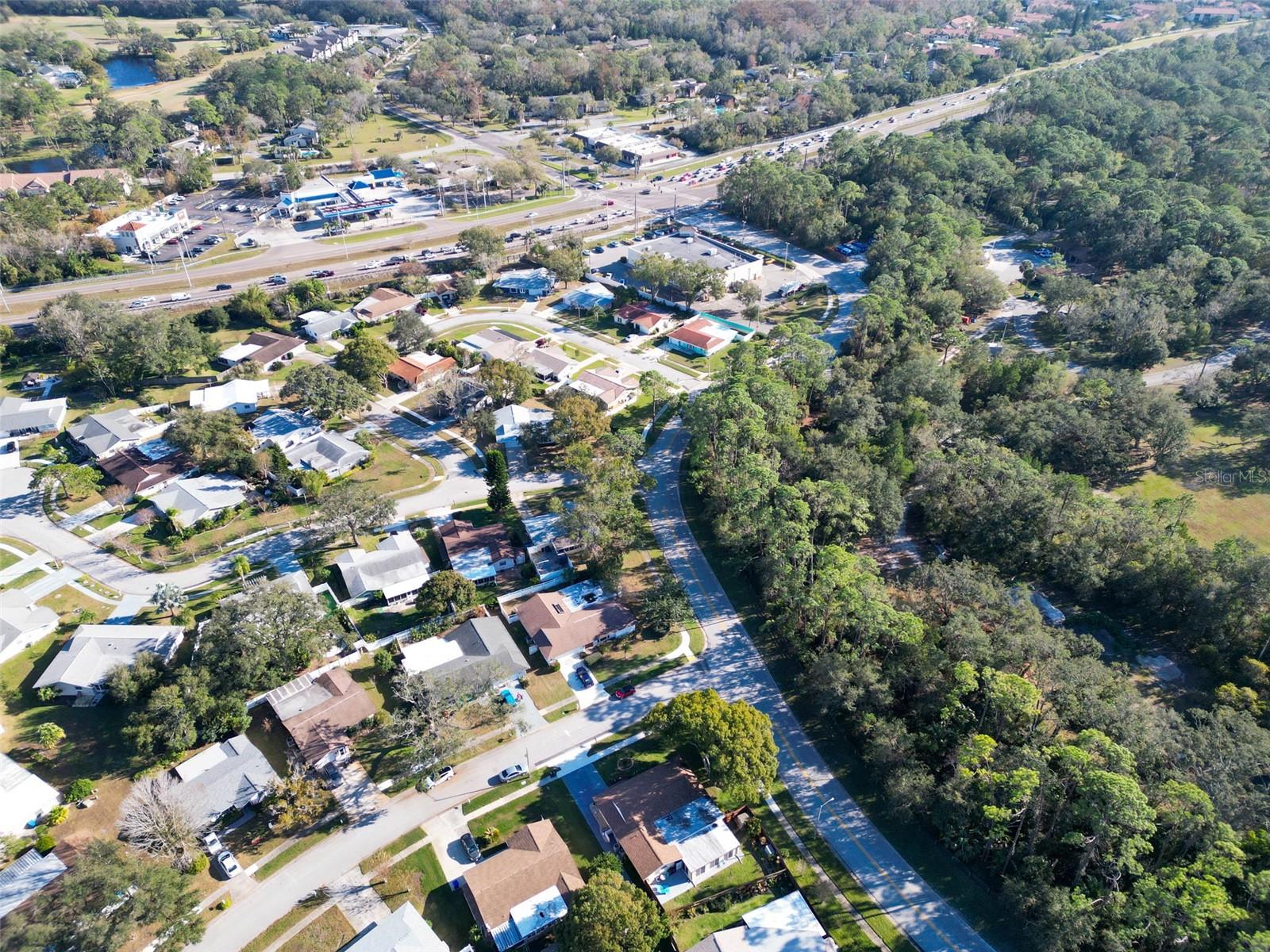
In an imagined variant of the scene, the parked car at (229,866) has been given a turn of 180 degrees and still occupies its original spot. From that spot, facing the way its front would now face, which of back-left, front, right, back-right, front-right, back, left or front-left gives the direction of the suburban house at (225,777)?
back-left

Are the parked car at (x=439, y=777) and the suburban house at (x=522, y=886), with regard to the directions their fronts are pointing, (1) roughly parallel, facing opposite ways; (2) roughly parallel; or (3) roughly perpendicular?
roughly perpendicular

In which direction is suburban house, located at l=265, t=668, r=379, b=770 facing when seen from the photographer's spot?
facing the viewer and to the right of the viewer

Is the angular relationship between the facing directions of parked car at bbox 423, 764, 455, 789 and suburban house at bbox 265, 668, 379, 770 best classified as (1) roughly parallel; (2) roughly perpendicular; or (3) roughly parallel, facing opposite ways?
roughly perpendicular

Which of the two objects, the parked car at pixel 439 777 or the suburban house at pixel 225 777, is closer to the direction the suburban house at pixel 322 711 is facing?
the parked car

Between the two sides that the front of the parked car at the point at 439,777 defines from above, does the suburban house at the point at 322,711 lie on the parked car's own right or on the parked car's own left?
on the parked car's own right

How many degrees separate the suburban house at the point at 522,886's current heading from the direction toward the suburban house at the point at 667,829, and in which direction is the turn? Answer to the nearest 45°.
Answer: approximately 135° to its right

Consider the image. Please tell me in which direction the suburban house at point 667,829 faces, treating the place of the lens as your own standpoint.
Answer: facing away from the viewer and to the left of the viewer

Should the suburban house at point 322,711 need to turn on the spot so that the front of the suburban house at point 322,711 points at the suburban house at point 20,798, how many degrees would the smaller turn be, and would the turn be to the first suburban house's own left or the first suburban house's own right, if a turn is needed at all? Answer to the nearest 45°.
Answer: approximately 135° to the first suburban house's own right

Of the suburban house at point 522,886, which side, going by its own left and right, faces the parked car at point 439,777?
front

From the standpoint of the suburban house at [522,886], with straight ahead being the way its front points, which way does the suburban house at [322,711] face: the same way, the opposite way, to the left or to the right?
the opposite way

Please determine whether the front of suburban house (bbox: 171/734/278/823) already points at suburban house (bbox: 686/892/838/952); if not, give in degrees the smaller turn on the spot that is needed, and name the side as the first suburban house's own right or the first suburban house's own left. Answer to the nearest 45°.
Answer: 0° — it already faces it

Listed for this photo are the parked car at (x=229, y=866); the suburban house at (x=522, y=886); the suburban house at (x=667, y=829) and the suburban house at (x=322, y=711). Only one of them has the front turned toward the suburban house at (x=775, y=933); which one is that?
the suburban house at (x=322, y=711)
